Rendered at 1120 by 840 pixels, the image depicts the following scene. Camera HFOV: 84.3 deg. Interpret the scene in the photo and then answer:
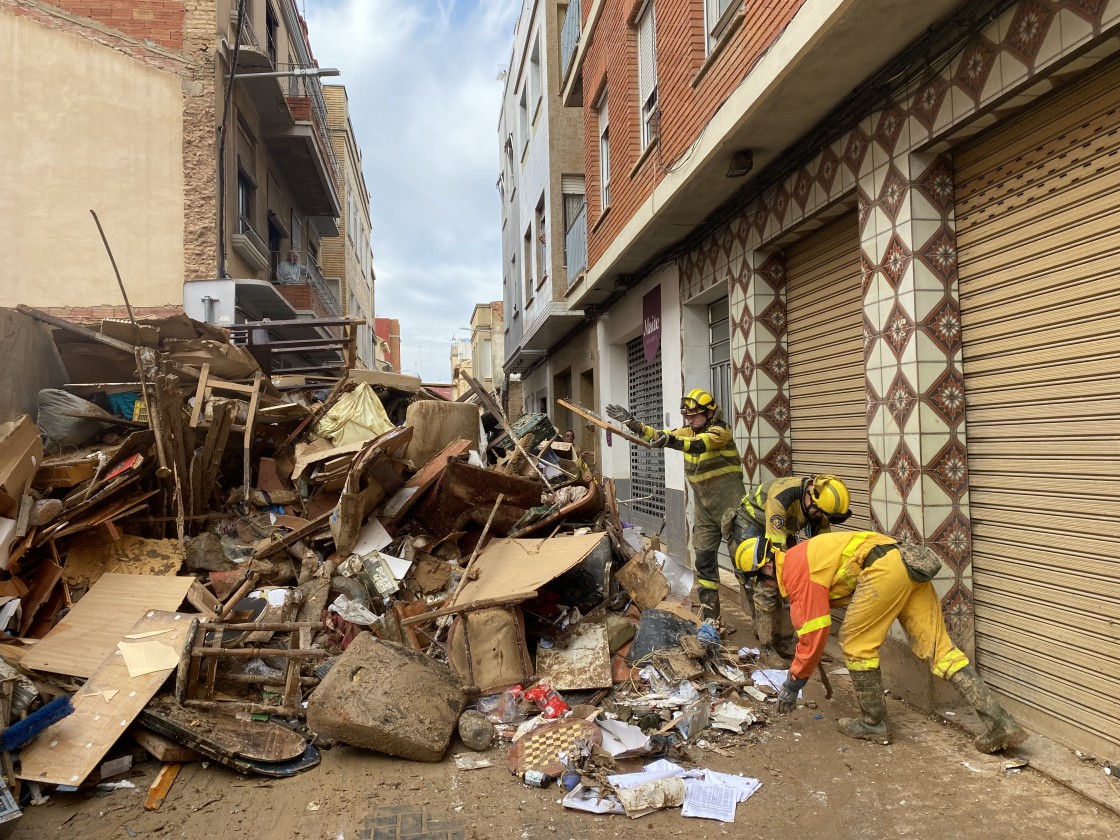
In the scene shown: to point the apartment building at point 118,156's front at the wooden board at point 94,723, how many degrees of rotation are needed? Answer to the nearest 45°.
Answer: approximately 90° to its right

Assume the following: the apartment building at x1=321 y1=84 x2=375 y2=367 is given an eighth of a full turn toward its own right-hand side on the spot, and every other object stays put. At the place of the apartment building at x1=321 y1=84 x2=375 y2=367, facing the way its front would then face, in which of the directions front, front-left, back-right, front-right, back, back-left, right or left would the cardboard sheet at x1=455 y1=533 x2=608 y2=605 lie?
front-right

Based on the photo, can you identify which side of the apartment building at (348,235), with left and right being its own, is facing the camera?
right

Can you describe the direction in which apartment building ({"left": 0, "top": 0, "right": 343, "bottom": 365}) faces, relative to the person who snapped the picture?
facing to the right of the viewer

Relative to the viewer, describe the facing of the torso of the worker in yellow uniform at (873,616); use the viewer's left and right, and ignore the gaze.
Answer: facing to the left of the viewer

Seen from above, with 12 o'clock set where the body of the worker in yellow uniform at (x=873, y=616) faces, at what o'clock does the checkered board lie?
The checkered board is roughly at 11 o'clock from the worker in yellow uniform.
